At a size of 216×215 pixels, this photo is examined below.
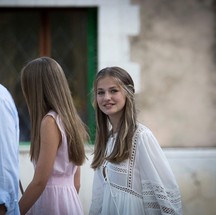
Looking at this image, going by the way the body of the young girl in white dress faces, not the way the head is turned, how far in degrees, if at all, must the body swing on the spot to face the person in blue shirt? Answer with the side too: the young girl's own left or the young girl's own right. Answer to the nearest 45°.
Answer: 0° — they already face them

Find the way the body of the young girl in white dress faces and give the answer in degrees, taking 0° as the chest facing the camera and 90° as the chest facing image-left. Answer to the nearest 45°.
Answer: approximately 45°
